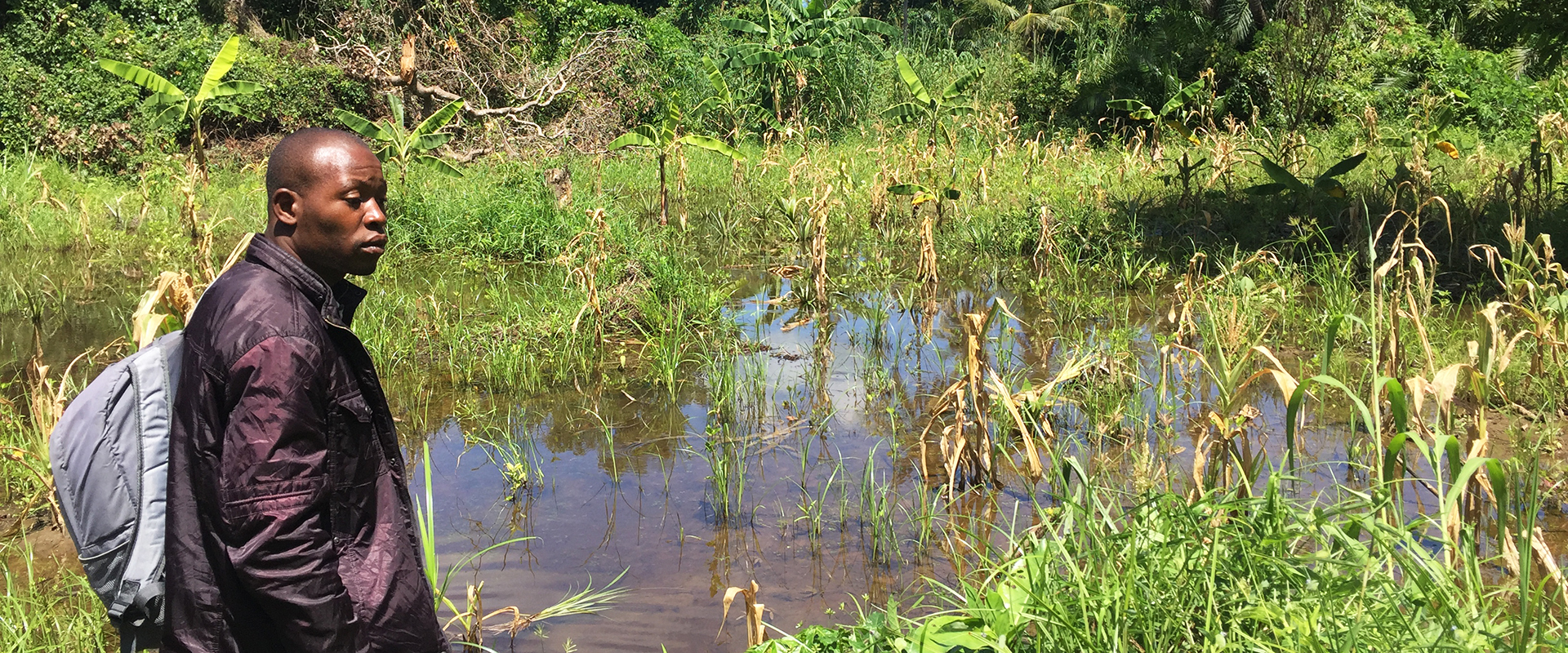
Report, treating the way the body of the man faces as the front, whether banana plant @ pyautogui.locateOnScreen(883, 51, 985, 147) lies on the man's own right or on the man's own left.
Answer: on the man's own left

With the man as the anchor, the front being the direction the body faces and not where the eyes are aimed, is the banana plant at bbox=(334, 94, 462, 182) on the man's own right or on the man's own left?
on the man's own left

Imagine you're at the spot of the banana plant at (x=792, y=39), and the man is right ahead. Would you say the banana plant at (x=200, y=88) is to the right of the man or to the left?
right

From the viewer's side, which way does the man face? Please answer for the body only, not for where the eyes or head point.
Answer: to the viewer's right

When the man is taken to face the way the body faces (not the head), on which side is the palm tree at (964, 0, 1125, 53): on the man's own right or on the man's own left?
on the man's own left

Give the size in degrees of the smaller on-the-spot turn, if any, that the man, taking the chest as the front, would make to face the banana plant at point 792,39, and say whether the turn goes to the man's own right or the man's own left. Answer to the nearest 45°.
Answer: approximately 45° to the man's own left

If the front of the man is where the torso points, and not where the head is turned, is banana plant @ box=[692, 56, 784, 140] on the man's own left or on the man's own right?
on the man's own left
